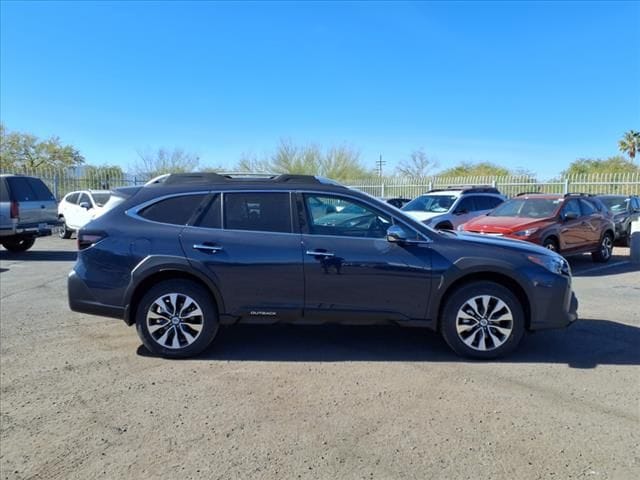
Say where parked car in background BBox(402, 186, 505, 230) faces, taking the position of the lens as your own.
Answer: facing the viewer and to the left of the viewer

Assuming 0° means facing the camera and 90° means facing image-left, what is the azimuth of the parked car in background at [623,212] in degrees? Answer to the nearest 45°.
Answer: approximately 45°

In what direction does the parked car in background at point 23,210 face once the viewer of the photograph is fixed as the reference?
facing away from the viewer and to the left of the viewer

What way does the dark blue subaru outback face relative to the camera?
to the viewer's right

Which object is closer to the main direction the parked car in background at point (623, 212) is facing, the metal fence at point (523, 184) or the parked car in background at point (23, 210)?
the parked car in background

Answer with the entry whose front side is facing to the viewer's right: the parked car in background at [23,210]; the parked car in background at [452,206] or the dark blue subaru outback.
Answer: the dark blue subaru outback

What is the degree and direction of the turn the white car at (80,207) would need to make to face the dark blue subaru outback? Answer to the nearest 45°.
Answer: approximately 45° to its right

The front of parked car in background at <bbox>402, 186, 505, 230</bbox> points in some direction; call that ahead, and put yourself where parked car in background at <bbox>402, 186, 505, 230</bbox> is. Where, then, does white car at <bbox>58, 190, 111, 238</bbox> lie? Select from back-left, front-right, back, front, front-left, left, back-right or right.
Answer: front-right

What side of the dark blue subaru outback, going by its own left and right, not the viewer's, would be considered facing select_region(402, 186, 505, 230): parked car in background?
left

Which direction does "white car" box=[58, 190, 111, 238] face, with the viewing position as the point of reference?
facing the viewer and to the right of the viewer
